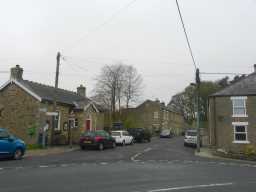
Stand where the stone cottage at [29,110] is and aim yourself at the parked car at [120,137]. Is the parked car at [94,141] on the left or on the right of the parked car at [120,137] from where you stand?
right

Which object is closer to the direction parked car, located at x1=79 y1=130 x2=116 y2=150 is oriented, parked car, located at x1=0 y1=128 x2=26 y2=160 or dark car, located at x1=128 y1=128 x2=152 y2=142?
the dark car

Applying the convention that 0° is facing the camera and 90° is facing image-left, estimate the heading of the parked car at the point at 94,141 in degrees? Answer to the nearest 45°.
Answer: approximately 225°

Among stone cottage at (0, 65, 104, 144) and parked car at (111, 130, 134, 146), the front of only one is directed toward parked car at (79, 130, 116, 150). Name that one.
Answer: the stone cottage

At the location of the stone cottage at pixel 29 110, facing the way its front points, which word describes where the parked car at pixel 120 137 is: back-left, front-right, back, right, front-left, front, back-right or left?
front-left

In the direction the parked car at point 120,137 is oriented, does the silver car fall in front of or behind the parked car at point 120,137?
in front

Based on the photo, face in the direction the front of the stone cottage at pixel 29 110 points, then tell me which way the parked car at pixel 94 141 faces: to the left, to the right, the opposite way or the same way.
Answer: to the left

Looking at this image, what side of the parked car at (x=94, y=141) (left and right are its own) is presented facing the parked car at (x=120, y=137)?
front

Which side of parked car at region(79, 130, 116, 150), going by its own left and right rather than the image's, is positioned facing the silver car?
front

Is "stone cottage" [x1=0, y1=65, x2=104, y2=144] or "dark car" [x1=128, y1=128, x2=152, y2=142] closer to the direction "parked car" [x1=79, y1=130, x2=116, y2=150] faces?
the dark car

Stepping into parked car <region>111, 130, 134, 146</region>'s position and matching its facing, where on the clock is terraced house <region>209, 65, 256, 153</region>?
The terraced house is roughly at 2 o'clock from the parked car.

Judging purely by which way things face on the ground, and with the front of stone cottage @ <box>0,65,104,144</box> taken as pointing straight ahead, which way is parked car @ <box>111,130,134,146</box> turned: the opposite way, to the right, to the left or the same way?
to the left

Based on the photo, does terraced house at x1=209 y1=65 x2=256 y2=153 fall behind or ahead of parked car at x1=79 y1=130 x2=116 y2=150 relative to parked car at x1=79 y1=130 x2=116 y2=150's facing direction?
ahead
